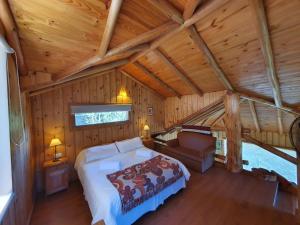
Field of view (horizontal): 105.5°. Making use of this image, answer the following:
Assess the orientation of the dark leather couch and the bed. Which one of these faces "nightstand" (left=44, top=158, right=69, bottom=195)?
the dark leather couch

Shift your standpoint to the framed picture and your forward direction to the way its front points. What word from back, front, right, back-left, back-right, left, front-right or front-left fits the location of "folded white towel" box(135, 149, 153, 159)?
front

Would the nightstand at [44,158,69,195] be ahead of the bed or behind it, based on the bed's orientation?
behind

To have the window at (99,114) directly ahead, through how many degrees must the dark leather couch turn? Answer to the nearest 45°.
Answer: approximately 45° to its right

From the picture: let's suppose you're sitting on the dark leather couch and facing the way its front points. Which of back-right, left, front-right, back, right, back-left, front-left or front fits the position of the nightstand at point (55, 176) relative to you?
front

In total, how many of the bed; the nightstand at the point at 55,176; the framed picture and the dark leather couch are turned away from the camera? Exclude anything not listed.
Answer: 0

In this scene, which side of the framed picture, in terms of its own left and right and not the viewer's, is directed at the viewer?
front

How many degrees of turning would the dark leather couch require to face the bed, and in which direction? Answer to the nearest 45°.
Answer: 0° — it already faces it

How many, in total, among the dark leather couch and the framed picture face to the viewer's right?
0

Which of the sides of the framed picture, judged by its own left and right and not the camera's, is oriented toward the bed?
front

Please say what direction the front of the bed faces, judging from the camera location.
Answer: facing the viewer and to the right of the viewer

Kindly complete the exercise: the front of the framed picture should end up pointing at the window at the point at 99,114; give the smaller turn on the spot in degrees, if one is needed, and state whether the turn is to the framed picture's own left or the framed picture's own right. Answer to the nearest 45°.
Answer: approximately 45° to the framed picture's own right

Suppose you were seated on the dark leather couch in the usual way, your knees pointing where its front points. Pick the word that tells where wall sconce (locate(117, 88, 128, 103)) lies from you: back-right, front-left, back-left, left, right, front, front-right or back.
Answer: front-right

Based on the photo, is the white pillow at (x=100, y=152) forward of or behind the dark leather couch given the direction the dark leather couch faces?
forward

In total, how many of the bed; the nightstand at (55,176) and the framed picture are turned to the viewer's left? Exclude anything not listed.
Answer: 0

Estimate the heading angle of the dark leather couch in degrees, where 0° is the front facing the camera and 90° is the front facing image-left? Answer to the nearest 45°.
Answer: approximately 45°
